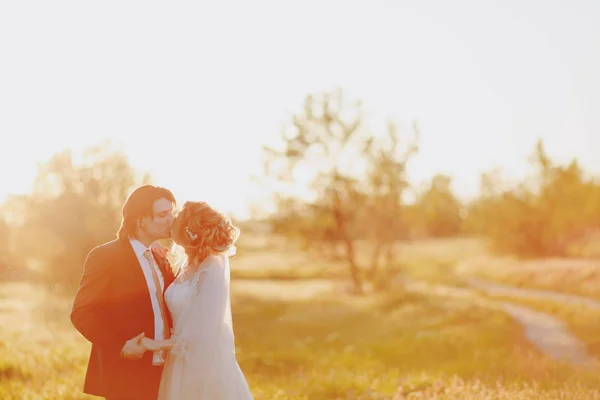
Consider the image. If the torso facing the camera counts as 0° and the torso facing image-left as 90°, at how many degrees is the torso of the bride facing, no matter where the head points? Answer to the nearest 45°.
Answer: approximately 90°

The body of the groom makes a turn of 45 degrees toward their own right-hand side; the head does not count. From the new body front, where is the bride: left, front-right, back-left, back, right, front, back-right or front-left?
left

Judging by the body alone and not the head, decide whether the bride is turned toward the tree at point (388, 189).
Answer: no

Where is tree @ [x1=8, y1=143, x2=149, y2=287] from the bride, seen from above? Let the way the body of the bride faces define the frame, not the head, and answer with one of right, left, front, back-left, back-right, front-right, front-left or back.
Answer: right

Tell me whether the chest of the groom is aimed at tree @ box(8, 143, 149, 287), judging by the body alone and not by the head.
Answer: no

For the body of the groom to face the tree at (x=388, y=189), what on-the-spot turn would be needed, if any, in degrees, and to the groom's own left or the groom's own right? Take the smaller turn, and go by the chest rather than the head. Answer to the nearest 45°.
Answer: approximately 90° to the groom's own left
